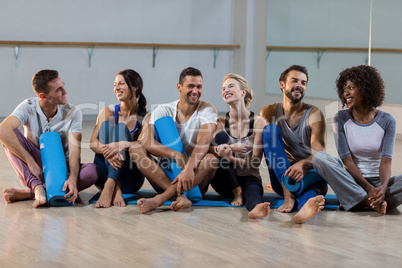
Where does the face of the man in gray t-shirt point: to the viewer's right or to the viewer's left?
to the viewer's right

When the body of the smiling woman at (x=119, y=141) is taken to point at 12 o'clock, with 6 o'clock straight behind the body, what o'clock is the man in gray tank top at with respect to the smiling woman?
The man in gray tank top is roughly at 8 o'clock from the smiling woman.

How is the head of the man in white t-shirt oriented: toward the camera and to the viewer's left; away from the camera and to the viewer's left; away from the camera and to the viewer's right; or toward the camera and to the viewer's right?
toward the camera and to the viewer's right

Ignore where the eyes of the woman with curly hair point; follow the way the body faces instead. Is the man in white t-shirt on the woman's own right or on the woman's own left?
on the woman's own right

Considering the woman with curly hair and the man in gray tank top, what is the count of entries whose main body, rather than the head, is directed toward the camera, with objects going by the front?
2

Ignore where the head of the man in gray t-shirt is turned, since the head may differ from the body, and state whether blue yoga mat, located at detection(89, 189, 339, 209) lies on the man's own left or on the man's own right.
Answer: on the man's own left

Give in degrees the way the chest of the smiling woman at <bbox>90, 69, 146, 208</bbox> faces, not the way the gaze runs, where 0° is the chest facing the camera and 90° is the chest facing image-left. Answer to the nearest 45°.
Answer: approximately 45°

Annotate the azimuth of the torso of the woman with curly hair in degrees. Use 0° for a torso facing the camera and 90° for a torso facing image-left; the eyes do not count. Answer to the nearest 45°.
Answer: approximately 0°

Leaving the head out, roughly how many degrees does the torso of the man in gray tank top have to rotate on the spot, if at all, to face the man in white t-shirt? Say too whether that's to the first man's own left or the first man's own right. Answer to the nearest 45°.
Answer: approximately 90° to the first man's own right

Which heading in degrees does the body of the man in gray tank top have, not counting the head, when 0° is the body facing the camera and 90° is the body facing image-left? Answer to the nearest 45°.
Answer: approximately 0°

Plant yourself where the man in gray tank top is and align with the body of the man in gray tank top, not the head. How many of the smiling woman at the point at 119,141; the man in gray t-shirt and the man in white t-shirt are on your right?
3
